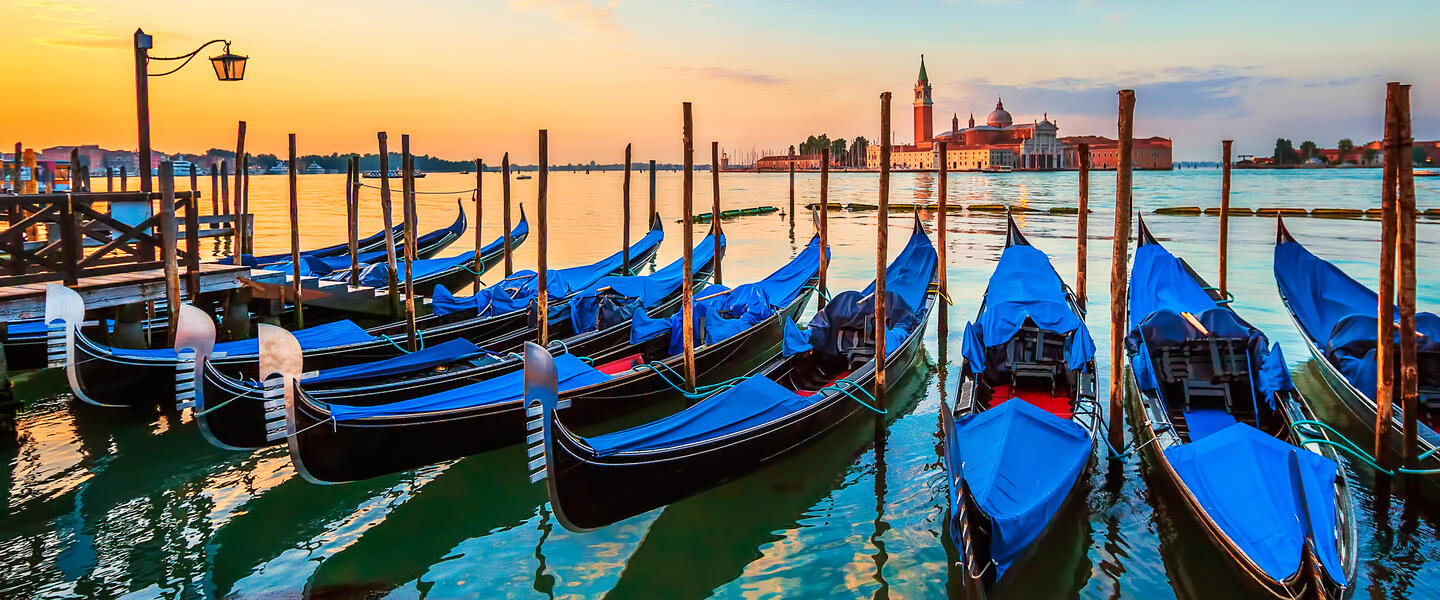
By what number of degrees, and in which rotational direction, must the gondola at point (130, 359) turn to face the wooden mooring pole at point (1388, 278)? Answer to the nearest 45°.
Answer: approximately 90° to its left

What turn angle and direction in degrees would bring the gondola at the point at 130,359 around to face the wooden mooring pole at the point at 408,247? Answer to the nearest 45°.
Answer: approximately 180°

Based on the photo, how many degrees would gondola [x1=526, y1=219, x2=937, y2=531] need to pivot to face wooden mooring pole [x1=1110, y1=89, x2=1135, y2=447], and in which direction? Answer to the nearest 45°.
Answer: approximately 135° to its left

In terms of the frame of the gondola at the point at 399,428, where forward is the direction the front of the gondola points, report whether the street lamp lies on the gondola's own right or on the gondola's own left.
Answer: on the gondola's own right

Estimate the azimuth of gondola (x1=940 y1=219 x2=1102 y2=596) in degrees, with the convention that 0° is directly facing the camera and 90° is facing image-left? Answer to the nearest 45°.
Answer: approximately 0°

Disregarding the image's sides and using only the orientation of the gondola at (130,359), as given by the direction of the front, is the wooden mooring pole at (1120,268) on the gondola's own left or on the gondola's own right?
on the gondola's own left
